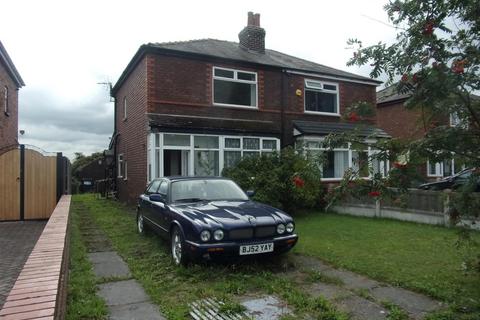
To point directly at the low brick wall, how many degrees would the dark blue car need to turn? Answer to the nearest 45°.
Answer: approximately 90° to its right

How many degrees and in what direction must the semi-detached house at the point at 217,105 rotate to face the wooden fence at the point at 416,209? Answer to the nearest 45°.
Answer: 0° — it already faces it

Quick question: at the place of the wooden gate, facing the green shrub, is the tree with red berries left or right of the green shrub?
right

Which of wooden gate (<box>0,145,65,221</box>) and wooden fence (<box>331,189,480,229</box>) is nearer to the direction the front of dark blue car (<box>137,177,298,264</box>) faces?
the wooden fence

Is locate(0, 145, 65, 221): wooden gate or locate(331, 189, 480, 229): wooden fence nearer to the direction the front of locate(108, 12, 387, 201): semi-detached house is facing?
the wooden fence

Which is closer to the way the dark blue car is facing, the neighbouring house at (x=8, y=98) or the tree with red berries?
the tree with red berries

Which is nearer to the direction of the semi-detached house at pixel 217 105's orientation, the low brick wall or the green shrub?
the green shrub

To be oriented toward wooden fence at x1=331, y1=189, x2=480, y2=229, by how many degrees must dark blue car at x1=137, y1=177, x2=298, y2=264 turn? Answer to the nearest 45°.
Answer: approximately 90° to its left
